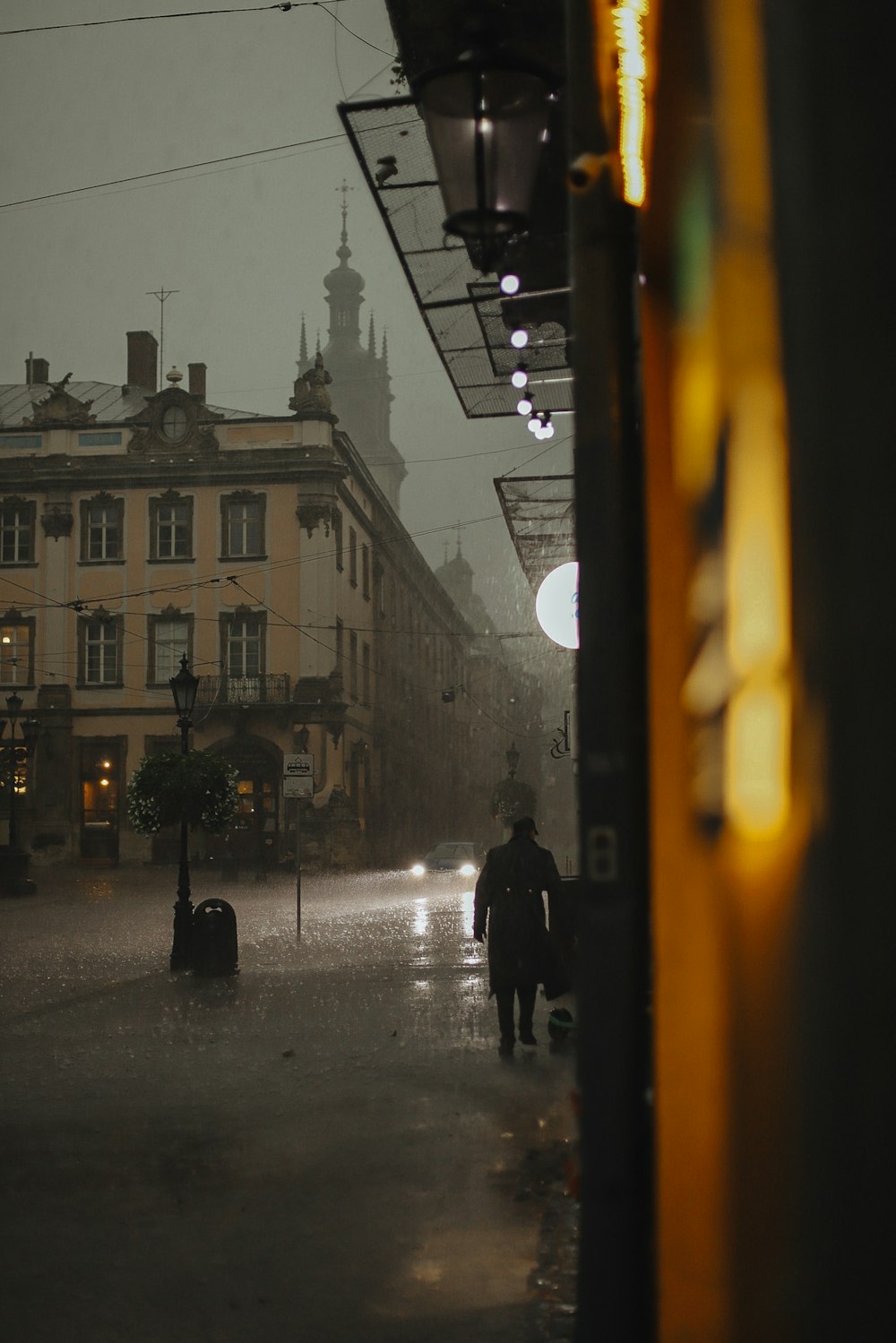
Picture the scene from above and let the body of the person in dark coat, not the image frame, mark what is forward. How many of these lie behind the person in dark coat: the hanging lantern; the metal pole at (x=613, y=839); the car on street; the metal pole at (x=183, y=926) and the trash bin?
2

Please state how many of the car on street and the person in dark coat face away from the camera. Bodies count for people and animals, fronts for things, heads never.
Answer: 1

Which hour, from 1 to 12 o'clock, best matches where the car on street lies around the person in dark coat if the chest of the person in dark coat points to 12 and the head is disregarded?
The car on street is roughly at 12 o'clock from the person in dark coat.

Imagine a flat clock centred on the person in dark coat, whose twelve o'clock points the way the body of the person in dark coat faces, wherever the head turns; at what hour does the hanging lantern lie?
The hanging lantern is roughly at 6 o'clock from the person in dark coat.

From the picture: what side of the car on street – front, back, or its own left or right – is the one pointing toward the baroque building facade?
right

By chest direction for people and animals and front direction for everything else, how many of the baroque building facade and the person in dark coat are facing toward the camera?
1

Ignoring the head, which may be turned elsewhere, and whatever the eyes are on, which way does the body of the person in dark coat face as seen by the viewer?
away from the camera

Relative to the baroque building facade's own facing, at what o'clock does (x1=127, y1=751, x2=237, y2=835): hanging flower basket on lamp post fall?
The hanging flower basket on lamp post is roughly at 12 o'clock from the baroque building facade.

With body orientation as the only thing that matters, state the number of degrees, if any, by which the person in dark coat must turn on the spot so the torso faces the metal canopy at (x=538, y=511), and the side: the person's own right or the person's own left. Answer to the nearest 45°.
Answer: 0° — they already face it

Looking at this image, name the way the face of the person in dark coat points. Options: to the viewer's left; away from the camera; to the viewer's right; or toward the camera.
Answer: away from the camera

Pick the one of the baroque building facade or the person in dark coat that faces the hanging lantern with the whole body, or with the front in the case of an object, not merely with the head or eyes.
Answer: the baroque building facade

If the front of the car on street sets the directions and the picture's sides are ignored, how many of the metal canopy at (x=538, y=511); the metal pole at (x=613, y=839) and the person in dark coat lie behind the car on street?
0

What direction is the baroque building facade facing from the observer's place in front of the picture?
facing the viewer

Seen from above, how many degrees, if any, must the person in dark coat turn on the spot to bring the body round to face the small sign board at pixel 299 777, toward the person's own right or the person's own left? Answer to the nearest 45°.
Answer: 0° — they already face it

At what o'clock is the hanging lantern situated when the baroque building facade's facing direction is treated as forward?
The hanging lantern is roughly at 12 o'clock from the baroque building facade.

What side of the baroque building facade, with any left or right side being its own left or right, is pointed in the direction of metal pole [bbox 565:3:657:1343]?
front
